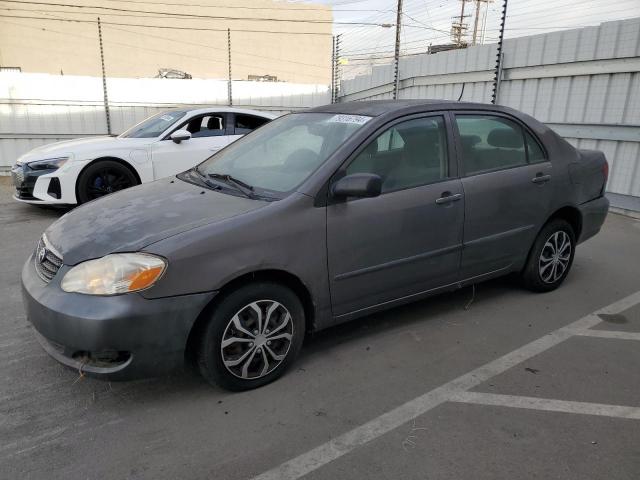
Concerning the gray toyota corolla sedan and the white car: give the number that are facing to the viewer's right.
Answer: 0

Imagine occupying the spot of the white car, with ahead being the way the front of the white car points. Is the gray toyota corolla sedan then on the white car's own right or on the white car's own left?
on the white car's own left

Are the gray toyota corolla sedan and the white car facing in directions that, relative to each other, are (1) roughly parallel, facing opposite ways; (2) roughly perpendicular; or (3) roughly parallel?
roughly parallel

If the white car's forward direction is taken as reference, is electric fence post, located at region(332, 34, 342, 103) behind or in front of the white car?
behind

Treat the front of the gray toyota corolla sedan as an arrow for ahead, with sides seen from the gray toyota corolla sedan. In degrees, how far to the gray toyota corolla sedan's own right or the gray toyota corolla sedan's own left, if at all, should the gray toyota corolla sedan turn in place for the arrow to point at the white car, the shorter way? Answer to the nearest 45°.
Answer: approximately 90° to the gray toyota corolla sedan's own right

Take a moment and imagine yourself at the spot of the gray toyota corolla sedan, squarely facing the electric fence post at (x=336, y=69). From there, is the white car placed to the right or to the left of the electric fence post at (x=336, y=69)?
left

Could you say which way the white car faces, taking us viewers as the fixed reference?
facing the viewer and to the left of the viewer

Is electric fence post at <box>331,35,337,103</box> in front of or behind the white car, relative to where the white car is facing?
behind

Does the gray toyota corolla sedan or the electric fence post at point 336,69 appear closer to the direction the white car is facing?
the gray toyota corolla sedan

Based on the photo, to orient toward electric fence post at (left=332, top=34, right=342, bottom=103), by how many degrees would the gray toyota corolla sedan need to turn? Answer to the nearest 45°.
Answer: approximately 135° to its right
